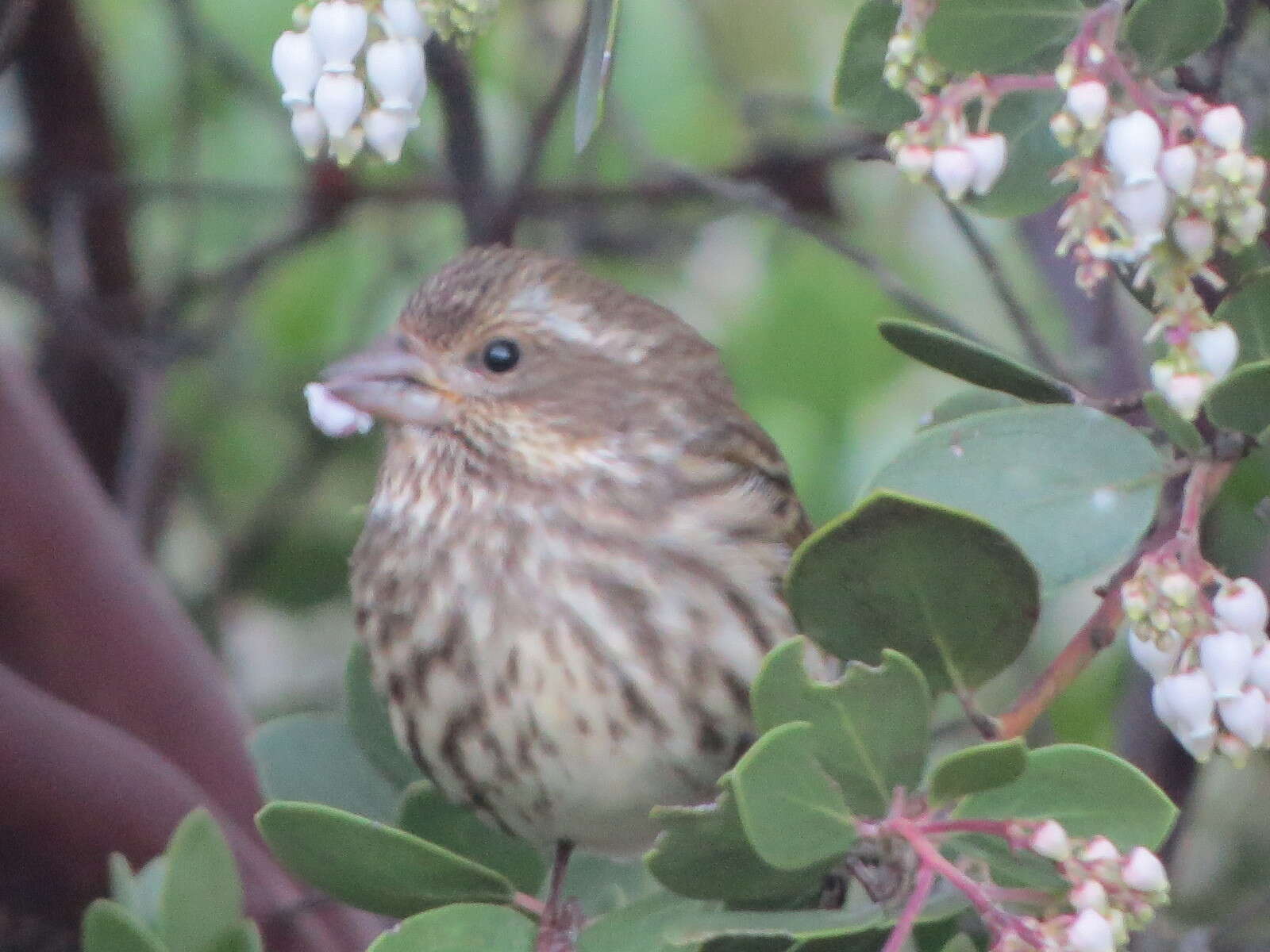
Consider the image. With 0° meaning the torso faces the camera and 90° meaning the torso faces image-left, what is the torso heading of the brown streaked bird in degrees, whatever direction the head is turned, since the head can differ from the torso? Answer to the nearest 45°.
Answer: approximately 45°
